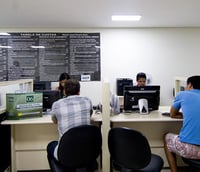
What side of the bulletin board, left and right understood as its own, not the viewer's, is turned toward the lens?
front

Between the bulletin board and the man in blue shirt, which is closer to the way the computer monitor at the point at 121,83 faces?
the man in blue shirt

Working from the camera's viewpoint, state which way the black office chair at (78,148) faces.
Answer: facing away from the viewer and to the left of the viewer

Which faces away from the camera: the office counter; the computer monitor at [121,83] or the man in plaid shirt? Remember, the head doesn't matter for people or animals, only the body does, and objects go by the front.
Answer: the man in plaid shirt

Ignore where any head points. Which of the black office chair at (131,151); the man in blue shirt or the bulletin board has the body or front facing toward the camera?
the bulletin board

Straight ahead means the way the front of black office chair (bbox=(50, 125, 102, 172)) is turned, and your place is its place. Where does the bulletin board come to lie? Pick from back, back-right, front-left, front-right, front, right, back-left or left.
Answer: front-right

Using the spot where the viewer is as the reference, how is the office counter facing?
facing the viewer

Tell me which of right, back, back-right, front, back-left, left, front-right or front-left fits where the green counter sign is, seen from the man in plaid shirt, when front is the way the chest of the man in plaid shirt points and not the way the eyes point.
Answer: front-left

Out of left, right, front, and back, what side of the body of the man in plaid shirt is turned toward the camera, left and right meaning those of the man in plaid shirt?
back

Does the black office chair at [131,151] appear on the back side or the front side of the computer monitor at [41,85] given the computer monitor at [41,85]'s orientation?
on the front side

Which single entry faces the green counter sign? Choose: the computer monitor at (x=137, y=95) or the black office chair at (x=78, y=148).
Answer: the black office chair

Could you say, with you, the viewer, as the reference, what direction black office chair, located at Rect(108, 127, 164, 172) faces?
facing away from the viewer and to the right of the viewer

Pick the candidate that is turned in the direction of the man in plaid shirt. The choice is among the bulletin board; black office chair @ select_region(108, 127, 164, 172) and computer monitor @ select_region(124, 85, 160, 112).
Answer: the bulletin board

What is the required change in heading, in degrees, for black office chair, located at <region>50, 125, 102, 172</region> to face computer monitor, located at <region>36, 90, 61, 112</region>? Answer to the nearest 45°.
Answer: approximately 45° to its left
